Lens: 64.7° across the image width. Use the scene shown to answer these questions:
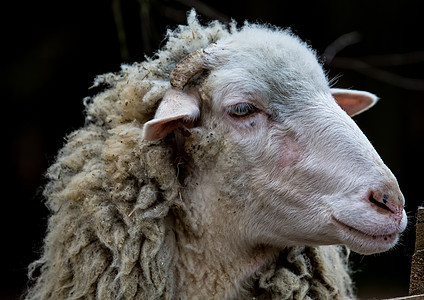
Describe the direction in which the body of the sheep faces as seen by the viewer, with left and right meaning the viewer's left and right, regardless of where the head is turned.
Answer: facing the viewer and to the right of the viewer

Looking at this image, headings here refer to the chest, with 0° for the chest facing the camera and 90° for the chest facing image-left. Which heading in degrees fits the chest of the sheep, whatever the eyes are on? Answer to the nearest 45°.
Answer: approximately 315°
